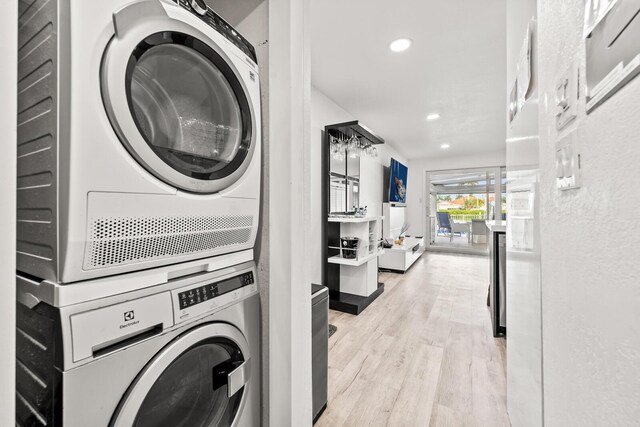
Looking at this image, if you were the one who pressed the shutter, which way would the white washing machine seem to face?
facing the viewer and to the right of the viewer

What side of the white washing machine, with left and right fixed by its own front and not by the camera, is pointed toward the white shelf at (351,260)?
left

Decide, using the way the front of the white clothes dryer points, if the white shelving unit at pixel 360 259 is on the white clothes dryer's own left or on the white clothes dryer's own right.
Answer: on the white clothes dryer's own left

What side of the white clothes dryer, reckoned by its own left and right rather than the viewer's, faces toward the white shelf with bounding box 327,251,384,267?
left

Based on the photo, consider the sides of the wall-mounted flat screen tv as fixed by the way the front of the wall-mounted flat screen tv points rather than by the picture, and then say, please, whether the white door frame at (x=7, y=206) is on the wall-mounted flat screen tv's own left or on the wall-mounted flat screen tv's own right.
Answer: on the wall-mounted flat screen tv's own right

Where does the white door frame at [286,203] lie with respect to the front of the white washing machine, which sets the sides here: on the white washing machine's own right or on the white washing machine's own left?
on the white washing machine's own left

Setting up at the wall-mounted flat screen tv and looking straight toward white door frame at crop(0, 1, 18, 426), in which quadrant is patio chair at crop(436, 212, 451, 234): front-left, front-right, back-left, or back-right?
back-left
